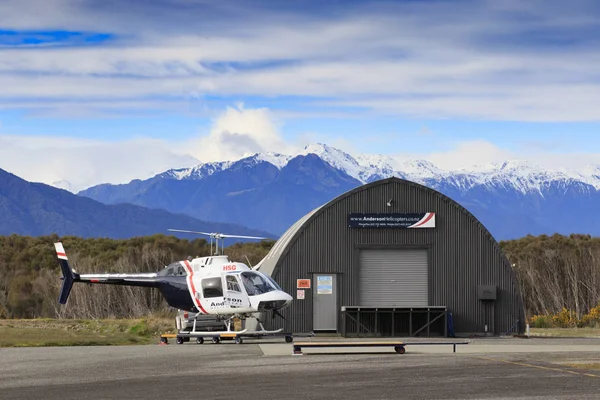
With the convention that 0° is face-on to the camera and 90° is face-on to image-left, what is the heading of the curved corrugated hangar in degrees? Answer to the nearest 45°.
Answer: approximately 0°

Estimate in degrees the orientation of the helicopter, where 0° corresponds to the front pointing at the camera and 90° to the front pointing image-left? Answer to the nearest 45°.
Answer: approximately 315°

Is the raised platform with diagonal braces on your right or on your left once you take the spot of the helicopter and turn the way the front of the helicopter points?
on your left

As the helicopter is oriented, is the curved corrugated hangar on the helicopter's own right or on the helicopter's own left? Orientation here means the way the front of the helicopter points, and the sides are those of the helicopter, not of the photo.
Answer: on the helicopter's own left
